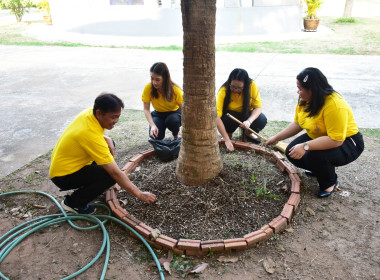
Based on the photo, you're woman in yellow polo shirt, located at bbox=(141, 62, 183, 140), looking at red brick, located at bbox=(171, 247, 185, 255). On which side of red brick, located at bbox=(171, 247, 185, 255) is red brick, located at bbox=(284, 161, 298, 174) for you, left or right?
left

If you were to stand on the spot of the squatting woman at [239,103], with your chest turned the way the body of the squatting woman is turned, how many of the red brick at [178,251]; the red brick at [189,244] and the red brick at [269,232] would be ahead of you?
3

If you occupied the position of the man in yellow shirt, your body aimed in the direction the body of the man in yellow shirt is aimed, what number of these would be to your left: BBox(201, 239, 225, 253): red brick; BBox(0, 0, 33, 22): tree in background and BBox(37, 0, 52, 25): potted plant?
2

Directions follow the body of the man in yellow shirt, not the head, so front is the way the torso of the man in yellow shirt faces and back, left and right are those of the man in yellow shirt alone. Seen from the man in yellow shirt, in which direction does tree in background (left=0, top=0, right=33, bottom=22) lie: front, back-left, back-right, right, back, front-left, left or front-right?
left

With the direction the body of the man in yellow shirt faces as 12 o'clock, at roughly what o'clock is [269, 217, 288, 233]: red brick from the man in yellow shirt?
The red brick is roughly at 1 o'clock from the man in yellow shirt.

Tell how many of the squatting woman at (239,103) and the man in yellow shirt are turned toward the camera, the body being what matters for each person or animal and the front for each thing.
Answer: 1

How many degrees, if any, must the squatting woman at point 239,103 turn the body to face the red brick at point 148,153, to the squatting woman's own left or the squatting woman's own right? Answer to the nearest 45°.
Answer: approximately 90° to the squatting woman's own right

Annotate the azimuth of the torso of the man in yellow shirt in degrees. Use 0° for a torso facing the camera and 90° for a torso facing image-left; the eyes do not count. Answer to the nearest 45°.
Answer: approximately 270°

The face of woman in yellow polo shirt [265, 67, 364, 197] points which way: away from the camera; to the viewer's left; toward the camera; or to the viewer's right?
to the viewer's left

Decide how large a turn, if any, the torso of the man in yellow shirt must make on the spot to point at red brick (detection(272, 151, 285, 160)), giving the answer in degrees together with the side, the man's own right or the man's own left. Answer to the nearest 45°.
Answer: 0° — they already face it

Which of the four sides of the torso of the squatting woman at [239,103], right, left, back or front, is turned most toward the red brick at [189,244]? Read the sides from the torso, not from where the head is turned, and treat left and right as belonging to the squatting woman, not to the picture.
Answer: front

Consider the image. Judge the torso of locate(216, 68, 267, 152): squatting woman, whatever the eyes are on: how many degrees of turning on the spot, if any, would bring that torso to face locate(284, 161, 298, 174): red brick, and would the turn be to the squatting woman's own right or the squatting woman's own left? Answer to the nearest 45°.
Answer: approximately 45° to the squatting woman's own left
